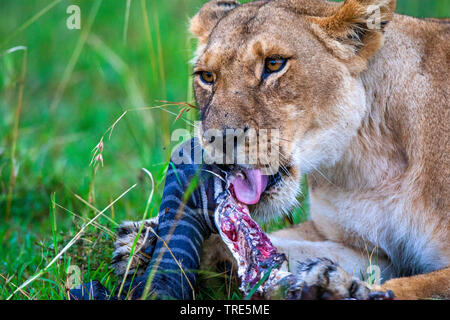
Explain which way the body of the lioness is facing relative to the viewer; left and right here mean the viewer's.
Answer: facing the viewer and to the left of the viewer
